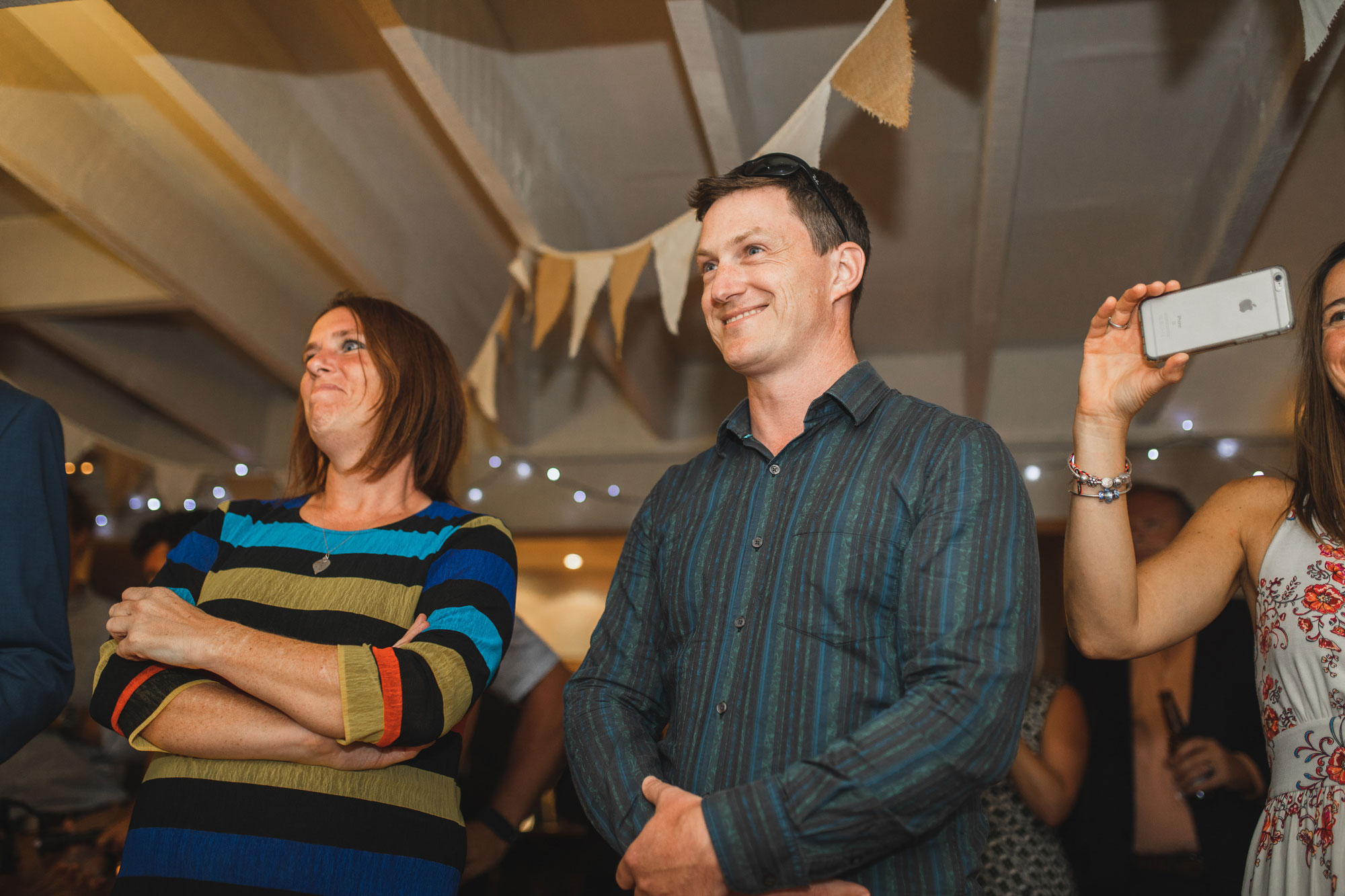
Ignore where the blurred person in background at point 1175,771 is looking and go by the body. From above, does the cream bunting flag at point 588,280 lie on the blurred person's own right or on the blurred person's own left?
on the blurred person's own right

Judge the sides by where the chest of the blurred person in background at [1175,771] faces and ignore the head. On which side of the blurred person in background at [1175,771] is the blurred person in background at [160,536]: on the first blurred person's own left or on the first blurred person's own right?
on the first blurred person's own right

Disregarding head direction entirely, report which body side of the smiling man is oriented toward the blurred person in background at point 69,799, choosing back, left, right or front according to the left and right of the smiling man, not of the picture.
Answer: right

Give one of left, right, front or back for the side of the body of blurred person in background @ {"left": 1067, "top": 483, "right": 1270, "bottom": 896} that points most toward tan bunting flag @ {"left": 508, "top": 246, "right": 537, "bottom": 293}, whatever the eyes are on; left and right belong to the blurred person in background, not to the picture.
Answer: right

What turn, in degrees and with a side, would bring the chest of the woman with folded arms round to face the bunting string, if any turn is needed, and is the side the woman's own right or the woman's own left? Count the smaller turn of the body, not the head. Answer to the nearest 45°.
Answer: approximately 180°
